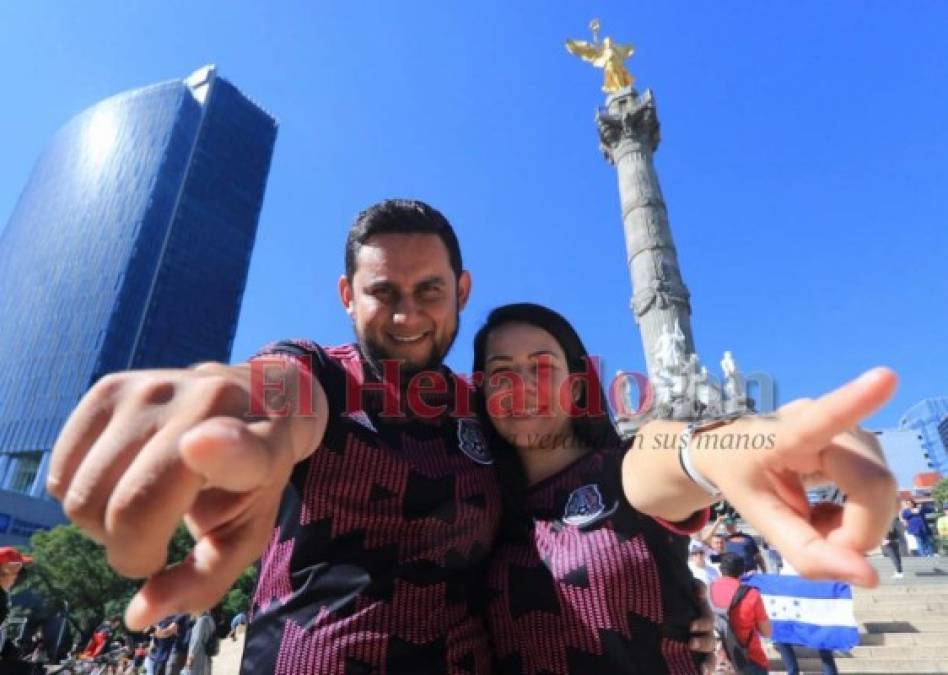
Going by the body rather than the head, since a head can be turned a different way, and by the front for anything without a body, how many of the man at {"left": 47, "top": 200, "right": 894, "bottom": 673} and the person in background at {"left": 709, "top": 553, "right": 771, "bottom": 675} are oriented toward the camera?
1

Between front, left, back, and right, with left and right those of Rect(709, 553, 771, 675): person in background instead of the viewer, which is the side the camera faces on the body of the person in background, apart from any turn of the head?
back

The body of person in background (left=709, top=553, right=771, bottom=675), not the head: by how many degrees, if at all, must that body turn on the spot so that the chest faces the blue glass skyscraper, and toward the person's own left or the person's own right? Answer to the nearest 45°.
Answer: approximately 45° to the person's own left

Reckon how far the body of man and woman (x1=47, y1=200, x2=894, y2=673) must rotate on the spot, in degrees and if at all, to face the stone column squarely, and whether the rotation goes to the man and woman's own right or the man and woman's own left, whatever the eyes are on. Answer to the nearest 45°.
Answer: approximately 135° to the man and woman's own left

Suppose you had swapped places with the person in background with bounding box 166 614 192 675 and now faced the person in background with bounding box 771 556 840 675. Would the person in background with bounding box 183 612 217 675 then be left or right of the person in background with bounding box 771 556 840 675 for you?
right

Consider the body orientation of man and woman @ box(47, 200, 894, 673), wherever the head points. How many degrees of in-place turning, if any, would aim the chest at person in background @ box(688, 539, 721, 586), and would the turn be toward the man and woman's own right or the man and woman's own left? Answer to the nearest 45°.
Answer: approximately 135° to the man and woman's own left

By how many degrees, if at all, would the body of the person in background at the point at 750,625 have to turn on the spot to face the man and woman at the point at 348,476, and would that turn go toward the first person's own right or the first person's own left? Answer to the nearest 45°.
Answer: approximately 180°

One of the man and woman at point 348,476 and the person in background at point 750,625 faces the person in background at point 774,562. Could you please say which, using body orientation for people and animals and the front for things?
the person in background at point 750,625

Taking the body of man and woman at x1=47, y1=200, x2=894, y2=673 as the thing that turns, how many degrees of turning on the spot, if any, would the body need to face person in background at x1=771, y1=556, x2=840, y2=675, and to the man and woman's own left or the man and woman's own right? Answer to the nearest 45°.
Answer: approximately 135° to the man and woman's own left

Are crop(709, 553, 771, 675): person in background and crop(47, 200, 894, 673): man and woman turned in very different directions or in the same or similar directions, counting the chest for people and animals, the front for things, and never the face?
very different directions
